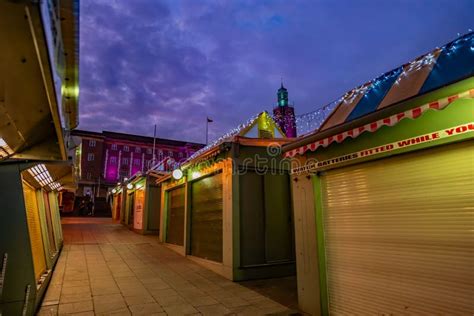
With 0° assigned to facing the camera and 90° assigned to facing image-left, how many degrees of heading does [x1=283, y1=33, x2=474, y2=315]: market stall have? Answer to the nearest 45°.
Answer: approximately 45°

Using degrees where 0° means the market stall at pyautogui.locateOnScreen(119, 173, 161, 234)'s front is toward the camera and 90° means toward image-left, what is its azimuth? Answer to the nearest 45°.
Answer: approximately 45°

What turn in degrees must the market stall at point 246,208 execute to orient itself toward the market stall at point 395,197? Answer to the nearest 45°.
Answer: approximately 90° to its left

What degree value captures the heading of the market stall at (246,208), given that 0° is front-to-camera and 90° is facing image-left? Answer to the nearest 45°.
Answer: approximately 45°

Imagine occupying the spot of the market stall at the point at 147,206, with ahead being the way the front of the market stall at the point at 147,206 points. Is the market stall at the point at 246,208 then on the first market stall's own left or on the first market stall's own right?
on the first market stall's own left

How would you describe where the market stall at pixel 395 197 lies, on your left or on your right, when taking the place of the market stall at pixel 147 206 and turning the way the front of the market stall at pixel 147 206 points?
on your left

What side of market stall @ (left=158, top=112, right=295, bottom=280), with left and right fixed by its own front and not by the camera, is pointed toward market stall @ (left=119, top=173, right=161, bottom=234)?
right

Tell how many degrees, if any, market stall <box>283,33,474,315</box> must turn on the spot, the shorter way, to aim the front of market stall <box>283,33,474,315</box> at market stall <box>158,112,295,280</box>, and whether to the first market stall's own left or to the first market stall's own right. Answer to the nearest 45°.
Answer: approximately 90° to the first market stall's own right
